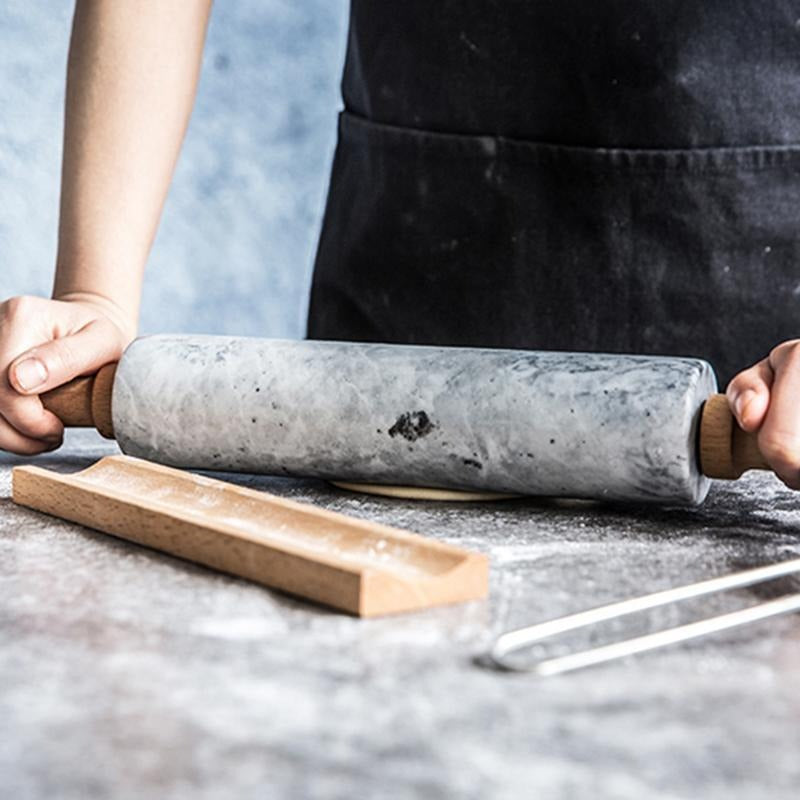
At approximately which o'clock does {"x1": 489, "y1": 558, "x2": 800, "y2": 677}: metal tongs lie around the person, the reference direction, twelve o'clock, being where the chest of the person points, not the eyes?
The metal tongs is roughly at 12 o'clock from the person.

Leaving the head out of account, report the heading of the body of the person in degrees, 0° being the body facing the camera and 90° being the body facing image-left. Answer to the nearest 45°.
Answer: approximately 0°

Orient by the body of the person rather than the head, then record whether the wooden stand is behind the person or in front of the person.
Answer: in front
